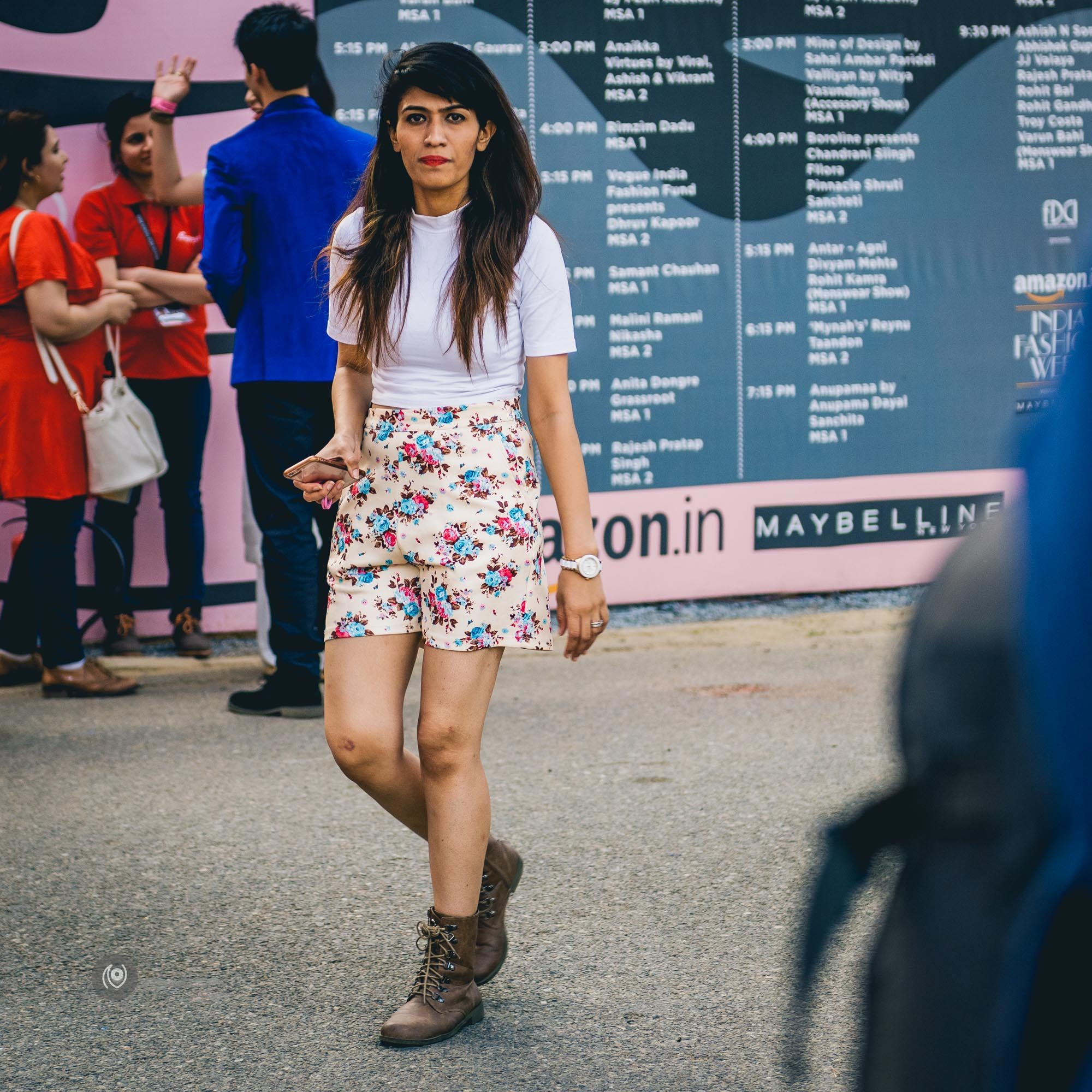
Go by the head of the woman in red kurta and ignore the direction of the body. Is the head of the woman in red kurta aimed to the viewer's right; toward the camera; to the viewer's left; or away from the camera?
to the viewer's right

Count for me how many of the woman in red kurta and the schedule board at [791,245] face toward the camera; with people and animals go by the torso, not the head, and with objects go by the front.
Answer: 1

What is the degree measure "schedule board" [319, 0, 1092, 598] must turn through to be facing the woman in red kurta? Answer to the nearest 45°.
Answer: approximately 45° to its right

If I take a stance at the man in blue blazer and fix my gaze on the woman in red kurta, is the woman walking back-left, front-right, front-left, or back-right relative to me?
back-left

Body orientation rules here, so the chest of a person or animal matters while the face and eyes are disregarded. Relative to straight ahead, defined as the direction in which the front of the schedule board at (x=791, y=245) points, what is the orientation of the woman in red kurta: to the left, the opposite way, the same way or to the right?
to the left

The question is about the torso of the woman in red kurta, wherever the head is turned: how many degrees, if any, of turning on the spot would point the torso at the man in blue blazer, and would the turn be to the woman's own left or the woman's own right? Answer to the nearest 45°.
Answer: approximately 45° to the woman's own right

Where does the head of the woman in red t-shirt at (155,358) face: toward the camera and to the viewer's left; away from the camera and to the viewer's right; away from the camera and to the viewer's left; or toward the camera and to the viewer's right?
toward the camera and to the viewer's right

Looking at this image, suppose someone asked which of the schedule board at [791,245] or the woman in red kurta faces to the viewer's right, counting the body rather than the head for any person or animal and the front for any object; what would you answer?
the woman in red kurta

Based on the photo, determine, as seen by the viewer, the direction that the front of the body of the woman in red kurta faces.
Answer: to the viewer's right

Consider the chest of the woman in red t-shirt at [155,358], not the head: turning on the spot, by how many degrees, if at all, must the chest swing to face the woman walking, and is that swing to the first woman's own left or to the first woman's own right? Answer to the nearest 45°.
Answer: approximately 45° to the first woman's own right

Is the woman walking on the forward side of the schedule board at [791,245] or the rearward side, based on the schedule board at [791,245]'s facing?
on the forward side

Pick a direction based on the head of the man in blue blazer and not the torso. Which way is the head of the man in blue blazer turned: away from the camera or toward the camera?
away from the camera

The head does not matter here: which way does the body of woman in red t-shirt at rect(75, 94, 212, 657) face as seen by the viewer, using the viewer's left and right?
facing the viewer and to the right of the viewer
